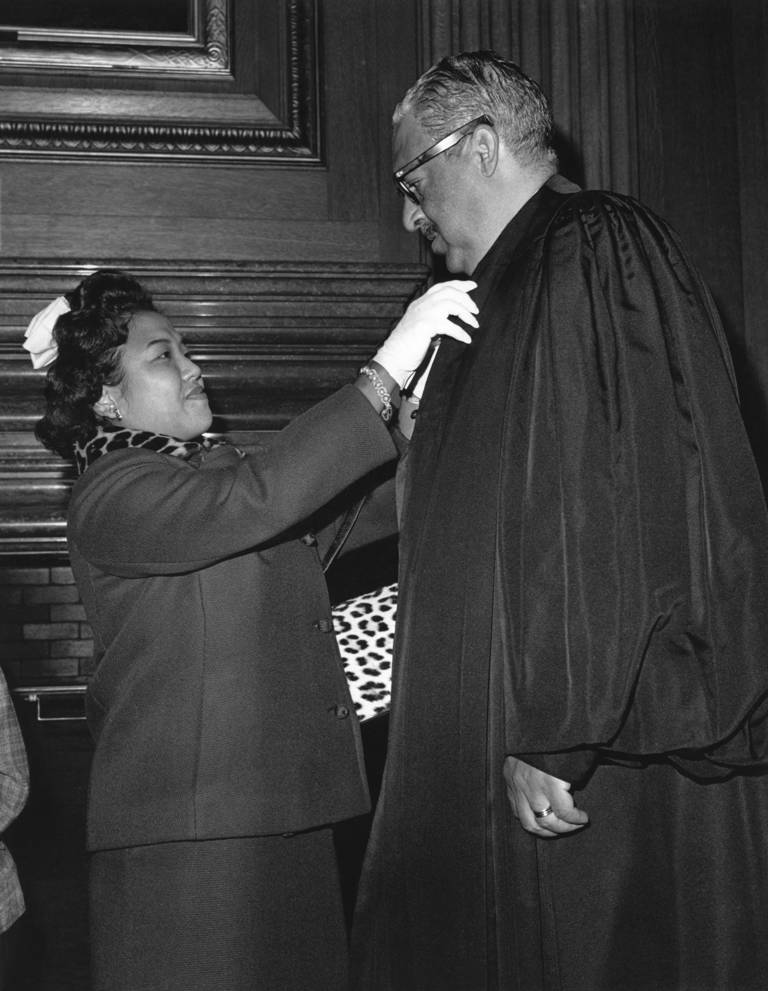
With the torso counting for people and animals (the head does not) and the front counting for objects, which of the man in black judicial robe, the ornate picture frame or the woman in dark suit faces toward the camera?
the ornate picture frame

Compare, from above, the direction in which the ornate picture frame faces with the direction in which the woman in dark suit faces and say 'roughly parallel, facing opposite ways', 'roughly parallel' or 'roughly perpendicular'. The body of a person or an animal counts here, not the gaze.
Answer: roughly perpendicular

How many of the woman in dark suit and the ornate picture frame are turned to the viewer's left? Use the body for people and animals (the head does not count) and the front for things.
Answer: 0

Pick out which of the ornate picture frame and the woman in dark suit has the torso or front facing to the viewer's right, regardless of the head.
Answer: the woman in dark suit

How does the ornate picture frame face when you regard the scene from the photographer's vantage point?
facing the viewer

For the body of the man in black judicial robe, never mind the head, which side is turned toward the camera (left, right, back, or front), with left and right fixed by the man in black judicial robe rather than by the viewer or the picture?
left

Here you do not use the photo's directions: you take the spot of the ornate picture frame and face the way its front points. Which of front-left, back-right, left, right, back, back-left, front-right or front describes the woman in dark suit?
front

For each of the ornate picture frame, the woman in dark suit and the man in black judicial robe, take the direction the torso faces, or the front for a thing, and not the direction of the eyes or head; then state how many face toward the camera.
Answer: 1

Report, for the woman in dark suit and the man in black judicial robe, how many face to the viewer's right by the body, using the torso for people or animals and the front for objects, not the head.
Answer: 1

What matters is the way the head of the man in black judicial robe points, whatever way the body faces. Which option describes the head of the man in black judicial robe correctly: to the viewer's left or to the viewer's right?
to the viewer's left

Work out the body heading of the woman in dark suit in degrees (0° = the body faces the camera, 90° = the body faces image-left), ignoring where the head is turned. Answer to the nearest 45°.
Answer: approximately 270°

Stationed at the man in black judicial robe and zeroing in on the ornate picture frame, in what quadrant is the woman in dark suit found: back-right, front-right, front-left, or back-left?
front-left
